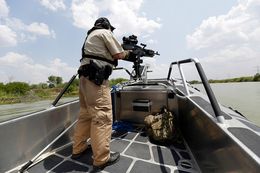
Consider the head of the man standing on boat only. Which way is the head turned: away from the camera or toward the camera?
away from the camera

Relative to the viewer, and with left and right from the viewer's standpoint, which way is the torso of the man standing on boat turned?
facing away from the viewer and to the right of the viewer

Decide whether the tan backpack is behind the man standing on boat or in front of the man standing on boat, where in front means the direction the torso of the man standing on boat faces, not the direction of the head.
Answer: in front
